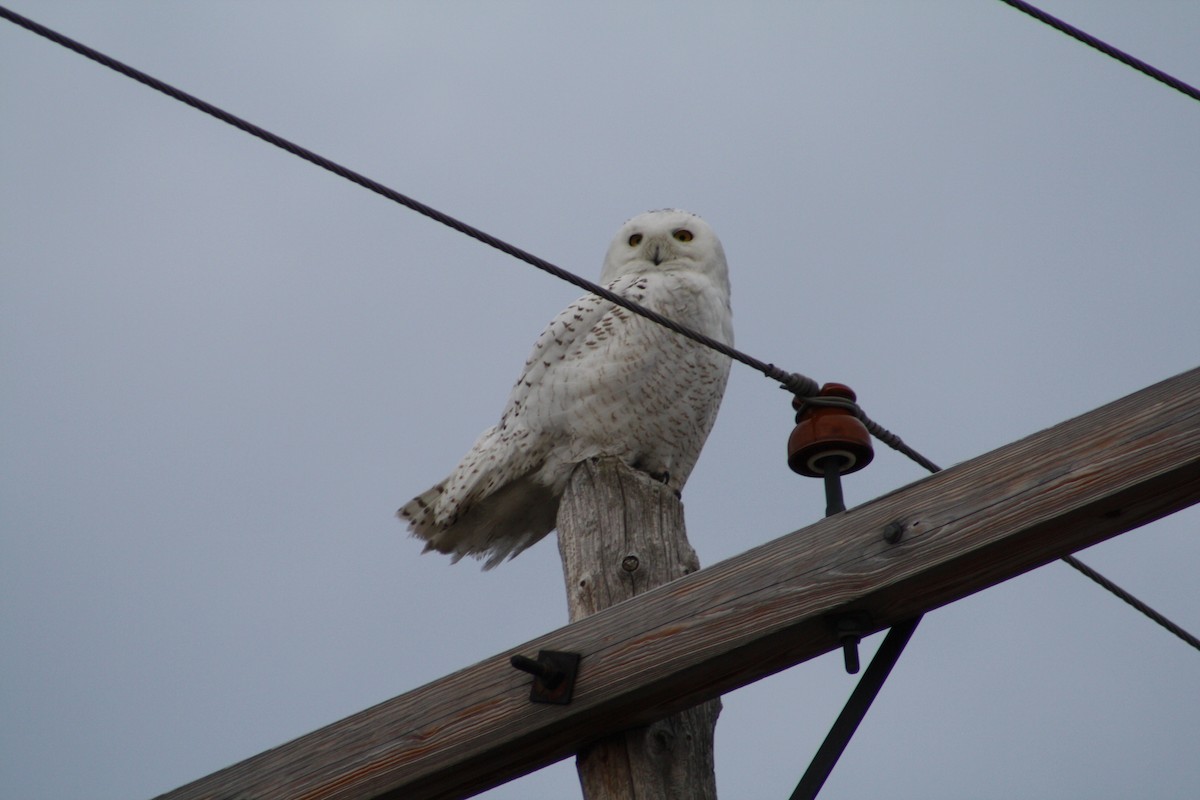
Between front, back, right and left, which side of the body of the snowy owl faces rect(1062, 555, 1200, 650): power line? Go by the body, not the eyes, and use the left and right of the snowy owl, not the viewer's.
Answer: front

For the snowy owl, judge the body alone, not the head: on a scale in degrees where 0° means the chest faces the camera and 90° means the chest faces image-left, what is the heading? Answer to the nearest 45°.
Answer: approximately 315°

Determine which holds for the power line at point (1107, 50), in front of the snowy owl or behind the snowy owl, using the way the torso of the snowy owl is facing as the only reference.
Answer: in front
